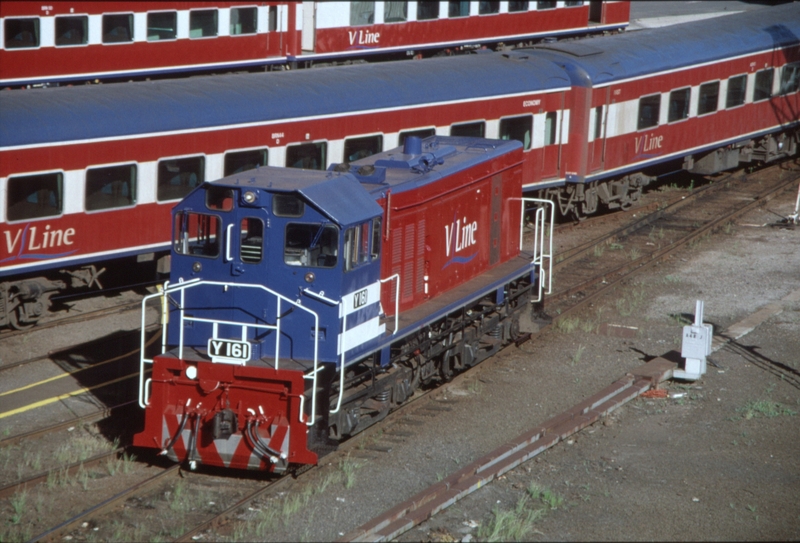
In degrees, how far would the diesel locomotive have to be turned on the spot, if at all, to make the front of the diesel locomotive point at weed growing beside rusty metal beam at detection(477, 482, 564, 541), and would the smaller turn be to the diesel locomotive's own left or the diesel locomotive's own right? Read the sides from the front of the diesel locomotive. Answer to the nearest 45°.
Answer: approximately 90° to the diesel locomotive's own left

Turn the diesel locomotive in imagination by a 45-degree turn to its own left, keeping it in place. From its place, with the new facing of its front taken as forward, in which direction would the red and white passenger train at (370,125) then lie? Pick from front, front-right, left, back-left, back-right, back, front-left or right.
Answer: back

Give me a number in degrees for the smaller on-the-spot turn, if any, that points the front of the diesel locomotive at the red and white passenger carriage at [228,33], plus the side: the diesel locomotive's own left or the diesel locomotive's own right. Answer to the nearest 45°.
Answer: approximately 135° to the diesel locomotive's own right

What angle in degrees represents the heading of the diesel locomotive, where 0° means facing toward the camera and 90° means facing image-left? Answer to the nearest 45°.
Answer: approximately 45°

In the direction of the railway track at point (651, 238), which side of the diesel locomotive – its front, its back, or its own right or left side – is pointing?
back
